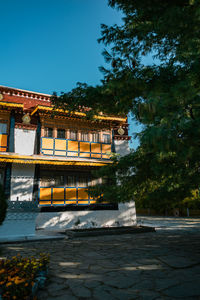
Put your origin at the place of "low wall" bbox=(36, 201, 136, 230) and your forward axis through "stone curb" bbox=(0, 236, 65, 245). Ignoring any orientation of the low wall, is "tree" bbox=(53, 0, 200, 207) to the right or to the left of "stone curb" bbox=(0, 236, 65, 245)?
left

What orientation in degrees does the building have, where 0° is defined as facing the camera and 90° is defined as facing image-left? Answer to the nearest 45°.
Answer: approximately 315°

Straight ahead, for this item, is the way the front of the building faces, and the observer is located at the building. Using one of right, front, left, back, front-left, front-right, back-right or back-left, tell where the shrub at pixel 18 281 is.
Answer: front-right
